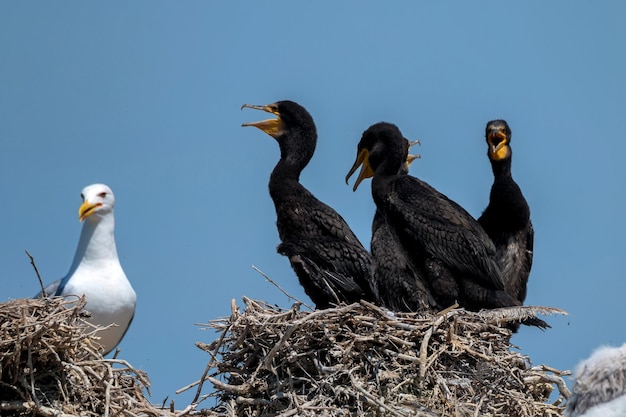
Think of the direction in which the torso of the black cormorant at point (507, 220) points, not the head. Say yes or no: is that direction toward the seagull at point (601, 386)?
yes

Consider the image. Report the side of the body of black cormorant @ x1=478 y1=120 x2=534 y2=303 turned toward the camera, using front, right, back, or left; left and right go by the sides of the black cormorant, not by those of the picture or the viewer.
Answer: front

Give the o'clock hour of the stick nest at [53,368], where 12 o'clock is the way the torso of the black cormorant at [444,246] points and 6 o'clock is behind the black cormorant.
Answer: The stick nest is roughly at 11 o'clock from the black cormorant.

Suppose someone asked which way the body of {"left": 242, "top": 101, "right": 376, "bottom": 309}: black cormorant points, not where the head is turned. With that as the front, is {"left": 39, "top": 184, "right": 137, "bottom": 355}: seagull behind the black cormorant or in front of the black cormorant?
in front

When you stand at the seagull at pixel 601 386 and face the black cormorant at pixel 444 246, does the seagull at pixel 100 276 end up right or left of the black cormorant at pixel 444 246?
left

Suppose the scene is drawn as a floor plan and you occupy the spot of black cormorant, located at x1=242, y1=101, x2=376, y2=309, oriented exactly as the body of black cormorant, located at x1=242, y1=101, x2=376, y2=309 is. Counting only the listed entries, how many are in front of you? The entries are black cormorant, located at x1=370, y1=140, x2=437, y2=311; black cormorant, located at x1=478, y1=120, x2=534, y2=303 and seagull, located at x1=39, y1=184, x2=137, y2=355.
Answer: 1

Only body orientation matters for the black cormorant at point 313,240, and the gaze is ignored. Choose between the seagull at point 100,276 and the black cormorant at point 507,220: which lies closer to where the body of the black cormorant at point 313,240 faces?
the seagull

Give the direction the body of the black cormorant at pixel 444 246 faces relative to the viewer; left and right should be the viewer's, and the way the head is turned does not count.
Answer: facing to the left of the viewer

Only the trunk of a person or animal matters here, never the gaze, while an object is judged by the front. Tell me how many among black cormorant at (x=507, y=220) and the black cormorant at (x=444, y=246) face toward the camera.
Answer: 1

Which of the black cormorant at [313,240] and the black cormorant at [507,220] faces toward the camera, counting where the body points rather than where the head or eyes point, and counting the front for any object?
the black cormorant at [507,220]

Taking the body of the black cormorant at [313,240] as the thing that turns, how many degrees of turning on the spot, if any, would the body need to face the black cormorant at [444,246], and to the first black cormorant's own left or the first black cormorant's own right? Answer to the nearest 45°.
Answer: approximately 180°

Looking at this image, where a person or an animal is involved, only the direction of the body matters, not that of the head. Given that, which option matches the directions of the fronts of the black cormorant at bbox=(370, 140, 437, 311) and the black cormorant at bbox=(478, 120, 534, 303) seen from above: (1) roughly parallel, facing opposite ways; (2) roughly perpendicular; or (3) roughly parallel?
roughly perpendicular

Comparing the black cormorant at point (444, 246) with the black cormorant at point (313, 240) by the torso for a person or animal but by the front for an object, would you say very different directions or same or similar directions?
same or similar directions

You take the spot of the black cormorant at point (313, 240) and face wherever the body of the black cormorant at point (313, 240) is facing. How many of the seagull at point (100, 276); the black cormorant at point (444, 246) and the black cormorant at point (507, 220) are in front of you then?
1

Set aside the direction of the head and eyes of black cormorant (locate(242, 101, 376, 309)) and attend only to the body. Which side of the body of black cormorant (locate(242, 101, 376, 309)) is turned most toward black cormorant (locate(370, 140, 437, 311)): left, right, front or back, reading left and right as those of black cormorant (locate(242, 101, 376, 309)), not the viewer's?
back

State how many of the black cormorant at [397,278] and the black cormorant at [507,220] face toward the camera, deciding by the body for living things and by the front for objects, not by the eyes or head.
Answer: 1

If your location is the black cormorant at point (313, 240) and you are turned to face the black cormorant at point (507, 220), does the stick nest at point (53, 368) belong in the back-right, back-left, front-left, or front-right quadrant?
back-right
